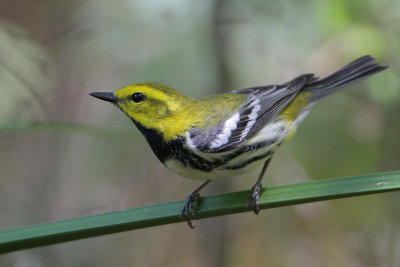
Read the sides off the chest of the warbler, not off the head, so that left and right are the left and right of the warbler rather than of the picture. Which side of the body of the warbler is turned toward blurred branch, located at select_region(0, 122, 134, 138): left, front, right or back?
front

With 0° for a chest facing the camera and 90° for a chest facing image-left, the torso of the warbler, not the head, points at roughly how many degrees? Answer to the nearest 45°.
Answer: approximately 90°
